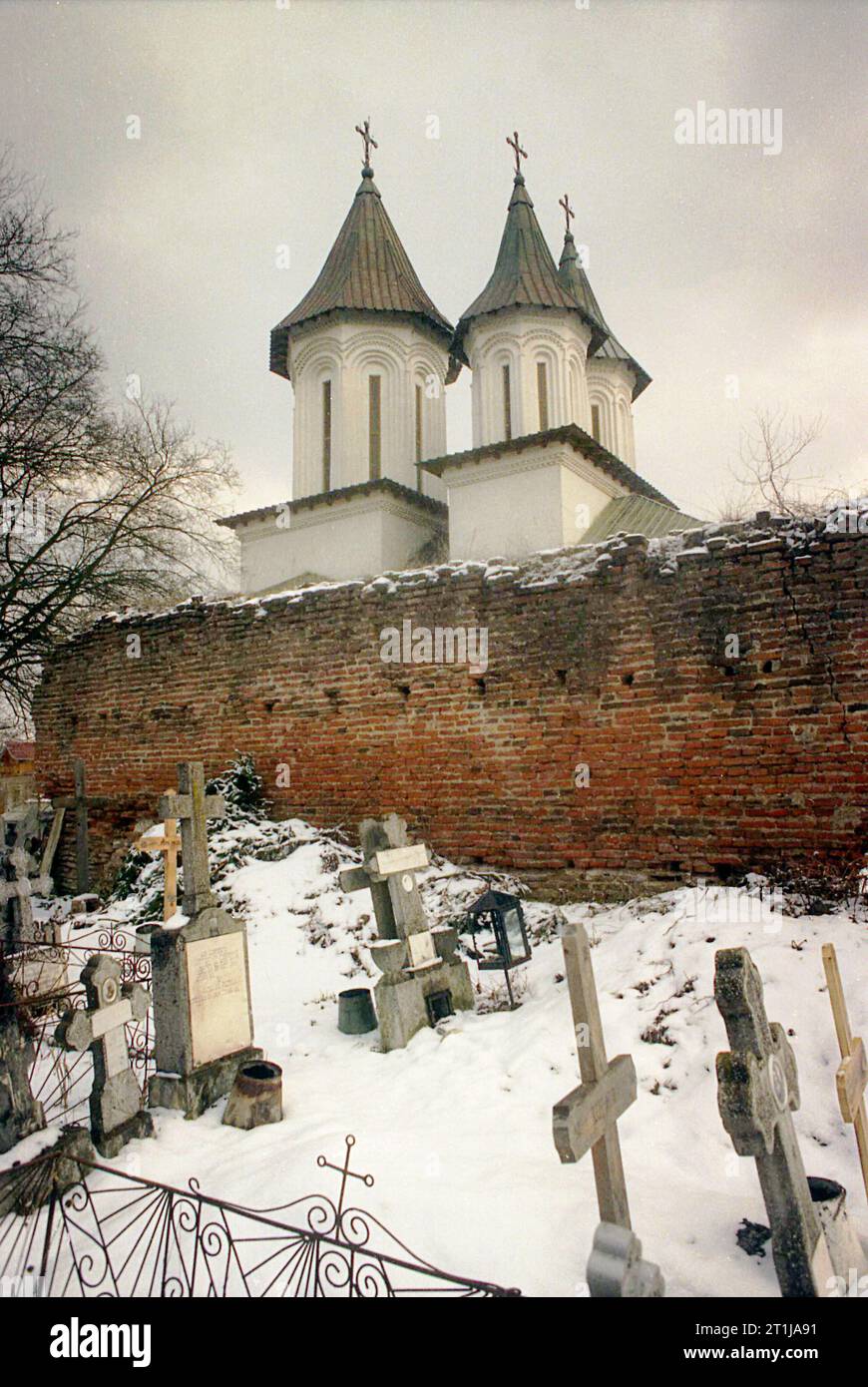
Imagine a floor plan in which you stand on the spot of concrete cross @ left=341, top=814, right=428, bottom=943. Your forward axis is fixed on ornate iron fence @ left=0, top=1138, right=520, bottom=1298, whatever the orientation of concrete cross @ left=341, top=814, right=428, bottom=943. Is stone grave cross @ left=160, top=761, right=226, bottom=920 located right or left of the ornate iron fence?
right

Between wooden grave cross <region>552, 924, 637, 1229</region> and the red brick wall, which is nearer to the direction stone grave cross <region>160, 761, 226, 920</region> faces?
the wooden grave cross

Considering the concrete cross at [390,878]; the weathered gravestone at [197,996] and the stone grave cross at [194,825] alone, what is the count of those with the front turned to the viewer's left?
0

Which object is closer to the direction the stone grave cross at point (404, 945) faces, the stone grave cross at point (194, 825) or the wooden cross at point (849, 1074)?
the wooden cross

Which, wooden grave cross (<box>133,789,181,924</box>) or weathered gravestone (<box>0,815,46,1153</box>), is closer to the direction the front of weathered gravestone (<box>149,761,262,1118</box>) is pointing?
the weathered gravestone

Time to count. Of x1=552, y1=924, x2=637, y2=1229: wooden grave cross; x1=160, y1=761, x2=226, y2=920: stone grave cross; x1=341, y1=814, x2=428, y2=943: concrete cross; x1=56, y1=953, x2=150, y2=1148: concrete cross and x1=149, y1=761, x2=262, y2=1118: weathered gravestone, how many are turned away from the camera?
0

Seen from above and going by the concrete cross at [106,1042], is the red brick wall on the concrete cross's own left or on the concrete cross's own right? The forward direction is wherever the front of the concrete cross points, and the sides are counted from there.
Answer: on the concrete cross's own left

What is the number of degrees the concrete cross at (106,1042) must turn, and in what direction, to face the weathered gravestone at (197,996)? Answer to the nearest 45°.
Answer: approximately 90° to its left

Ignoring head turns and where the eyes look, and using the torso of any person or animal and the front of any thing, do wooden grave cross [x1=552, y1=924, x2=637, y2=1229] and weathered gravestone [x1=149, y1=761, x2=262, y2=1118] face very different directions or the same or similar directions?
same or similar directions

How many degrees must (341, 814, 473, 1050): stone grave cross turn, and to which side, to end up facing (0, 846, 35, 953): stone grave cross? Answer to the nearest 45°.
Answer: approximately 135° to its right

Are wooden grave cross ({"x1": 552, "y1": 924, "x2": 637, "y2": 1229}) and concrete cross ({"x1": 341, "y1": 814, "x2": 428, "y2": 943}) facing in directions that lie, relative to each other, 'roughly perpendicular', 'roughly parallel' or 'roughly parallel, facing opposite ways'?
roughly parallel

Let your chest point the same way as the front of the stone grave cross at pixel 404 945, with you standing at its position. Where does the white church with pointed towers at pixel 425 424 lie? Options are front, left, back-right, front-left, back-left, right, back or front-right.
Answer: back-left

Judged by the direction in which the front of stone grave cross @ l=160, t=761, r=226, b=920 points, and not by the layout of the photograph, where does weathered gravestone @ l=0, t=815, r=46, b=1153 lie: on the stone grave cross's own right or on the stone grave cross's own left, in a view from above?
on the stone grave cross's own right

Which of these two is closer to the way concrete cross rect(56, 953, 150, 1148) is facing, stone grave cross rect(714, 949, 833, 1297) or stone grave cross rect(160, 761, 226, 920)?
the stone grave cross rect(714, 949, 833, 1297)

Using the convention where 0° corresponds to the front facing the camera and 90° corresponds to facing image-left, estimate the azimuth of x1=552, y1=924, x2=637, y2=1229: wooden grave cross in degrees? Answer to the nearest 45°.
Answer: approximately 315°

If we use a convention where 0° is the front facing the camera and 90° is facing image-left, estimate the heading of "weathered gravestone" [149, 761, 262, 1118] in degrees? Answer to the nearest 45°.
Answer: approximately 315°

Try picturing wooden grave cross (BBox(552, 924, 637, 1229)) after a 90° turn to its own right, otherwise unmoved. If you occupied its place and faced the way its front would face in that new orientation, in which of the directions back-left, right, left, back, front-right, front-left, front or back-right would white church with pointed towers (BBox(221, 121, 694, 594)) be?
back-right

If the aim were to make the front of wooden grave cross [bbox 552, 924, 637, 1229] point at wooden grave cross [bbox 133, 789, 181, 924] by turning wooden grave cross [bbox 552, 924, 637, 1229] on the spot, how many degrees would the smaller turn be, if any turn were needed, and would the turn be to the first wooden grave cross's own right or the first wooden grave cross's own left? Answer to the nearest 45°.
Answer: approximately 180°
